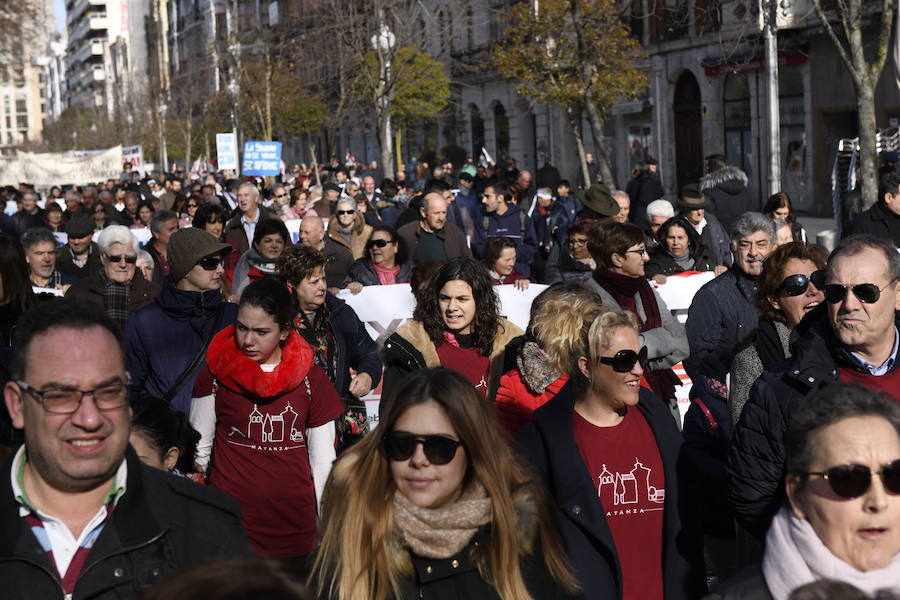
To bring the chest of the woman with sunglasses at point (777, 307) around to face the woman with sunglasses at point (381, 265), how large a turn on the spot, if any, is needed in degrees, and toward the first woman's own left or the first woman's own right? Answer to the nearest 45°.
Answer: approximately 180°

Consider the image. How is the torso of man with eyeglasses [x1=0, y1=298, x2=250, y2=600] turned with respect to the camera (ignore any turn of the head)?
toward the camera

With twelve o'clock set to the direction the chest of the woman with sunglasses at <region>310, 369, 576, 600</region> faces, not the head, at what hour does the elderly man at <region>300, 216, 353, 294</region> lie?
The elderly man is roughly at 6 o'clock from the woman with sunglasses.

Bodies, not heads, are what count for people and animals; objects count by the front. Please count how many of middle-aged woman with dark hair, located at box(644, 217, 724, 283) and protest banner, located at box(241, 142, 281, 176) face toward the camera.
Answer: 2

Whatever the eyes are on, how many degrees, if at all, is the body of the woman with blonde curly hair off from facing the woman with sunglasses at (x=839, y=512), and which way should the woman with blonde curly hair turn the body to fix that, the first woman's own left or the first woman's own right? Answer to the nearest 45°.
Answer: approximately 135° to the first woman's own right

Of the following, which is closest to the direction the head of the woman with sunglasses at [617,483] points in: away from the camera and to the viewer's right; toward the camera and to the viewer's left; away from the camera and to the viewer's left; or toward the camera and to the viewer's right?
toward the camera and to the viewer's right

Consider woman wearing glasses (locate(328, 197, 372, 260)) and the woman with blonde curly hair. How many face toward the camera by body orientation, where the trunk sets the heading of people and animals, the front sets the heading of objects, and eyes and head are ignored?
1

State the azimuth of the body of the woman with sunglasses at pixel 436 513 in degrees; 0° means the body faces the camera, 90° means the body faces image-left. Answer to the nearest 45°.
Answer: approximately 0°

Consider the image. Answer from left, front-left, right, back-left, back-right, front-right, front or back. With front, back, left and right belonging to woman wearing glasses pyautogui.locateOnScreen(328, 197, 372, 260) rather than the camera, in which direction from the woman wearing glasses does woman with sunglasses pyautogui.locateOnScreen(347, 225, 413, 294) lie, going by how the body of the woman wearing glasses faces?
front

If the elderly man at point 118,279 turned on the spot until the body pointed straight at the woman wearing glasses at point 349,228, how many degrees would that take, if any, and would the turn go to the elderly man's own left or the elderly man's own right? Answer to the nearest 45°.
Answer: approximately 135° to the elderly man's own left

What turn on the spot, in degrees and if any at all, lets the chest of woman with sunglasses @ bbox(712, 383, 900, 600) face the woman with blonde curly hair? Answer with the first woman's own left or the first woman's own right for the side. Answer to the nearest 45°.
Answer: approximately 180°

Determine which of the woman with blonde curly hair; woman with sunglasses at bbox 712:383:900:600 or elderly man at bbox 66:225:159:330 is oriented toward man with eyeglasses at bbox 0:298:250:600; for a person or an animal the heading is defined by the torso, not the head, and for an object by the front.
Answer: the elderly man

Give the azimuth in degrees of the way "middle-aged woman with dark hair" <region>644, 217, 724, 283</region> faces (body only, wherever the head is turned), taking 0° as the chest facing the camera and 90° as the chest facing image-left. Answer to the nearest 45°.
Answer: approximately 0°

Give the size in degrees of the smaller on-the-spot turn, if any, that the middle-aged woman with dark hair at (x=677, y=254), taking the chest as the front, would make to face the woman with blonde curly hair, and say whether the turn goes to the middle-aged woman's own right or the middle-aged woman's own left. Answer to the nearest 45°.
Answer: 0° — they already face them
